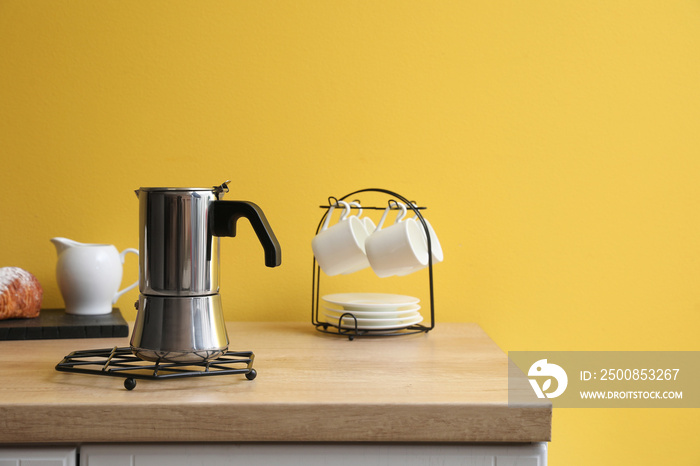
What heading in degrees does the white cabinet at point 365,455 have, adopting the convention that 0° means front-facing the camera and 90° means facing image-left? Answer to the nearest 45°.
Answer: approximately 0°

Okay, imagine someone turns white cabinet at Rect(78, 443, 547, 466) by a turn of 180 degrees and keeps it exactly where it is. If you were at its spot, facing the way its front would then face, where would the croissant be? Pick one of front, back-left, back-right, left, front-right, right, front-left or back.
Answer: front-left

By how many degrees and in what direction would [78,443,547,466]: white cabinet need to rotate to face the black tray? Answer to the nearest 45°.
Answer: approximately 135° to its right

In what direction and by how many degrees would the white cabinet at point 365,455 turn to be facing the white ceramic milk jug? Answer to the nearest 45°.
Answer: approximately 135° to its right
